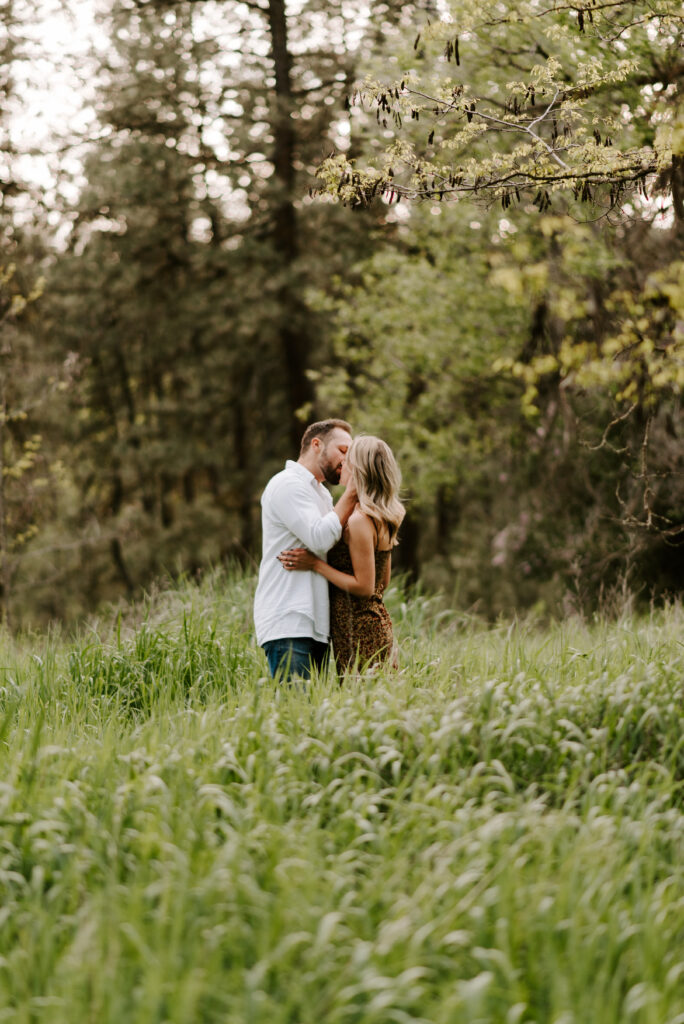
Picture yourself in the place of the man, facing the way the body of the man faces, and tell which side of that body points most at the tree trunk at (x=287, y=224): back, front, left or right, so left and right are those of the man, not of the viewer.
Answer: left

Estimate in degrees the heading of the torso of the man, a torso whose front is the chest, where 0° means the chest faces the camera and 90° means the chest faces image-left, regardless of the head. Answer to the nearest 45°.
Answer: approximately 270°
